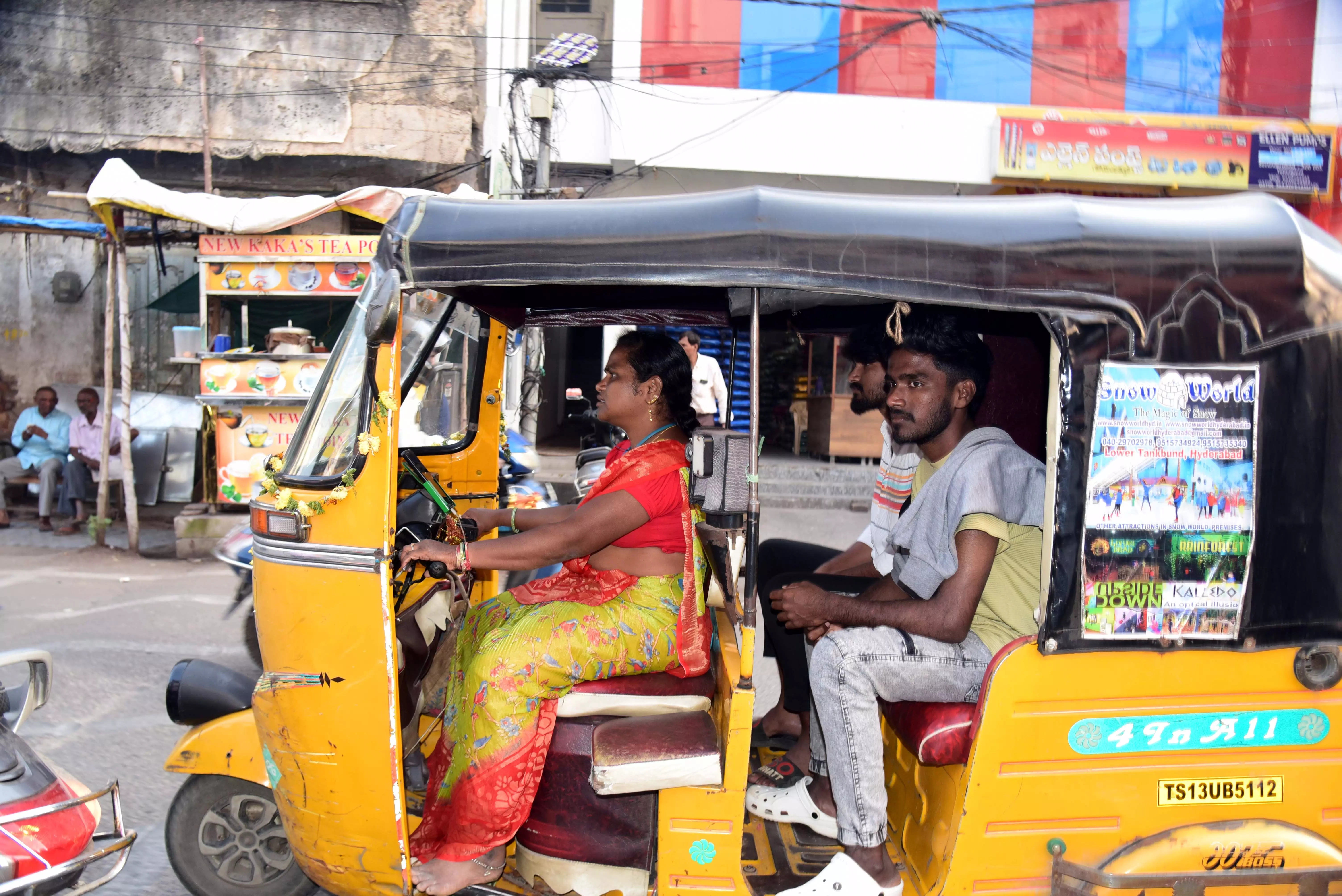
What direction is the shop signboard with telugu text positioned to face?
toward the camera

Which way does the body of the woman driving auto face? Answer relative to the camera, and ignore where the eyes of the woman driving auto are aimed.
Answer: to the viewer's left

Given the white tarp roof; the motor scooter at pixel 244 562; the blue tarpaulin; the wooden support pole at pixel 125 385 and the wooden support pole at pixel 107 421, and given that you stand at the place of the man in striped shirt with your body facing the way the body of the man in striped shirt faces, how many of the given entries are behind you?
0

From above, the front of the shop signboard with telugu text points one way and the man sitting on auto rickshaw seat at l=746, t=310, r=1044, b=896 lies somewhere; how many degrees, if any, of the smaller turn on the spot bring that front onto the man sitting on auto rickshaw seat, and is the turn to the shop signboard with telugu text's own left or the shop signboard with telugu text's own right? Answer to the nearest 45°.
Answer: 0° — it already faces them

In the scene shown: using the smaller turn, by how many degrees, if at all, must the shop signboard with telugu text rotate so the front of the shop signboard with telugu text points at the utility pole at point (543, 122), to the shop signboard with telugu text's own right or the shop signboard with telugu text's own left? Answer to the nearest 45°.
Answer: approximately 45° to the shop signboard with telugu text's own right

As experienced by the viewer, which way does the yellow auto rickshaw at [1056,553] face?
facing to the left of the viewer

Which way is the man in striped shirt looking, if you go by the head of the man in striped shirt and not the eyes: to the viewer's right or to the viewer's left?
to the viewer's left

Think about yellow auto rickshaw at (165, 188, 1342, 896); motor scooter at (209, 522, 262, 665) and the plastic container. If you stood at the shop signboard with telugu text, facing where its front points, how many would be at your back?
0

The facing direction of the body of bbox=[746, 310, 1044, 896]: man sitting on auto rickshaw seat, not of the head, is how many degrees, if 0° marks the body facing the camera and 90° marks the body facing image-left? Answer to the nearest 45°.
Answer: approximately 90°

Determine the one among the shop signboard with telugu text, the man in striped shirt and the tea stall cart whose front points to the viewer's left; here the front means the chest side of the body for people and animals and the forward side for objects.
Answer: the man in striped shirt

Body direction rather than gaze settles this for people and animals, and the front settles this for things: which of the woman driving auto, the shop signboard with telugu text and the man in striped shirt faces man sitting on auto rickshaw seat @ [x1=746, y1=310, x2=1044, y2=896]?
the shop signboard with telugu text

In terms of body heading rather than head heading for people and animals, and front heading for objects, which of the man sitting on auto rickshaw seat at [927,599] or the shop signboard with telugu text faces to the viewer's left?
the man sitting on auto rickshaw seat

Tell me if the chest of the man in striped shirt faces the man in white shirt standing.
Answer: no

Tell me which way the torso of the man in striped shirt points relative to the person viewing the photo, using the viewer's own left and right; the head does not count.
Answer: facing to the left of the viewer

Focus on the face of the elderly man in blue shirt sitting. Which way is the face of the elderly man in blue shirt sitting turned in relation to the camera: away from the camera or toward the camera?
toward the camera

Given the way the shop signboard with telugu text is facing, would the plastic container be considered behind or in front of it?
in front

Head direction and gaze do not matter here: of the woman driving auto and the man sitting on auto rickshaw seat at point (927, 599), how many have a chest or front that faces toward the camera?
0

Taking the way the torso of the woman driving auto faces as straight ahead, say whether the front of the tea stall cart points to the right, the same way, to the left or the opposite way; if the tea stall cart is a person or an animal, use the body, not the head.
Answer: to the left
